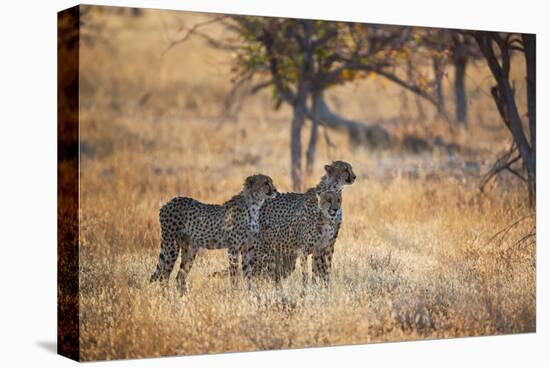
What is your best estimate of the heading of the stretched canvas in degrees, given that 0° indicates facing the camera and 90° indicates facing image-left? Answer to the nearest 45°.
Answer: approximately 315°
